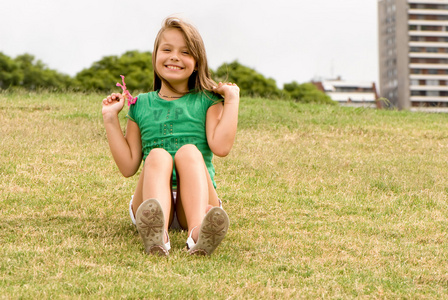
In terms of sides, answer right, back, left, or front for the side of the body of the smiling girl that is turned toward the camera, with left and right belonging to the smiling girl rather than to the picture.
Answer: front

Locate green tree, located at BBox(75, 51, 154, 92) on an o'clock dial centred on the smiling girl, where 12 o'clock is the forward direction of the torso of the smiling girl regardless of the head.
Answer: The green tree is roughly at 6 o'clock from the smiling girl.

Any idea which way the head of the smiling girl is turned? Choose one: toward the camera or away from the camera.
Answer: toward the camera
